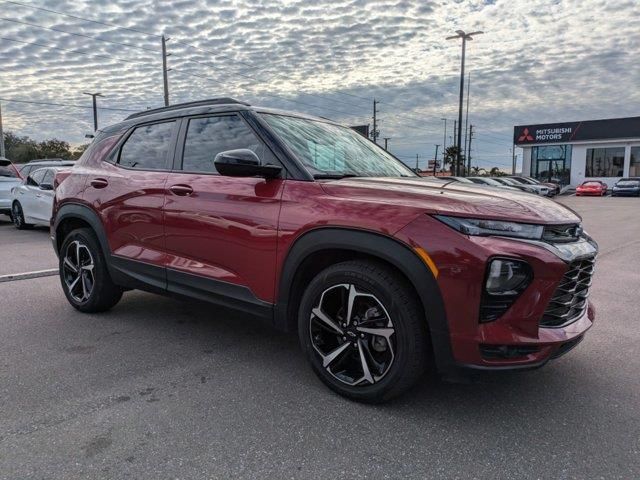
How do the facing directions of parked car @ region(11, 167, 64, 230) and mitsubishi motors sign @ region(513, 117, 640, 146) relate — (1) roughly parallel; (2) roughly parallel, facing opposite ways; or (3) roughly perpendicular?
roughly perpendicular

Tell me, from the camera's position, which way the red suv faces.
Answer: facing the viewer and to the right of the viewer

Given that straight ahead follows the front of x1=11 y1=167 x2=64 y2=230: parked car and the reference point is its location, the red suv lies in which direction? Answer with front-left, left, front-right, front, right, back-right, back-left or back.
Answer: front-right

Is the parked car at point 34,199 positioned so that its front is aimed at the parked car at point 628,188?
no

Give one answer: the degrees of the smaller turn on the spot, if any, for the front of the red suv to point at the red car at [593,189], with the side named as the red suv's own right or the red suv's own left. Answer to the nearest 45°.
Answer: approximately 90° to the red suv's own left

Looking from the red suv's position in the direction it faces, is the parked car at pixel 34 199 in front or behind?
behind

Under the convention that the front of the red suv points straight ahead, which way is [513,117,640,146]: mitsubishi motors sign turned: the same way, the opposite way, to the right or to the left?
to the right

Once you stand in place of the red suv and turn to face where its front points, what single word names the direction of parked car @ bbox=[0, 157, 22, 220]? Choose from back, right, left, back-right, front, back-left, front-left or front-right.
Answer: back

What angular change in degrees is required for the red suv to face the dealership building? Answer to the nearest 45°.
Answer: approximately 90° to its left

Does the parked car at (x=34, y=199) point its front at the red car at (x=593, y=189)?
no

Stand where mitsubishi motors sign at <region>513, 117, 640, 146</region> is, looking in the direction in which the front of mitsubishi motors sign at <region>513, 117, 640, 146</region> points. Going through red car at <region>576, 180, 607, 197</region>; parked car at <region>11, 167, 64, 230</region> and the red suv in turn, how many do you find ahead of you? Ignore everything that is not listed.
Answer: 3

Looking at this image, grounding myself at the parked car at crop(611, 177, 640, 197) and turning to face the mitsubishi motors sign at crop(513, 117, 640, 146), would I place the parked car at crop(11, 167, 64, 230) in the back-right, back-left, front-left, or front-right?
back-left

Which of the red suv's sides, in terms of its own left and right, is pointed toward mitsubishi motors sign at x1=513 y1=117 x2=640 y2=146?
left

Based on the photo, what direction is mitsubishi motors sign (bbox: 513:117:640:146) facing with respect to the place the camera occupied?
facing the viewer
